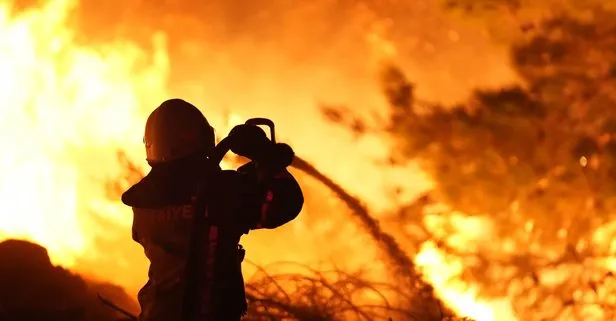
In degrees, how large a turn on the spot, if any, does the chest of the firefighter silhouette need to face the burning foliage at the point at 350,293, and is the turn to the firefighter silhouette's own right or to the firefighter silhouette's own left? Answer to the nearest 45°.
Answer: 0° — they already face it

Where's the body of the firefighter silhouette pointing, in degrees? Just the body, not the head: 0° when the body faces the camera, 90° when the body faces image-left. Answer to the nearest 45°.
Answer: approximately 225°

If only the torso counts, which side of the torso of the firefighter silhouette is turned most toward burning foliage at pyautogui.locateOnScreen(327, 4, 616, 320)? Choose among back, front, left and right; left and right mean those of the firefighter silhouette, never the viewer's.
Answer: front
